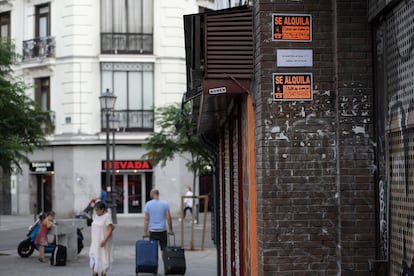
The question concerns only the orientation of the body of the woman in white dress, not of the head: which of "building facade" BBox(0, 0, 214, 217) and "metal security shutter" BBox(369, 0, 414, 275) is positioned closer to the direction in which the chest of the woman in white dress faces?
the metal security shutter

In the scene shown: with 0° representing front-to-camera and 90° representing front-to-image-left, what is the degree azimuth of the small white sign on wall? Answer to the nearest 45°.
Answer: approximately 0°

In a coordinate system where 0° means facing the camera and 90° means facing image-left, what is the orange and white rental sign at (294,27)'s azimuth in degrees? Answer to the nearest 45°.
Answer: approximately 0°

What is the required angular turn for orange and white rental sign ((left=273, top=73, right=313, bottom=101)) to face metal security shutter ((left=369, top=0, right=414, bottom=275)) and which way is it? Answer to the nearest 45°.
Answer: approximately 45° to its left

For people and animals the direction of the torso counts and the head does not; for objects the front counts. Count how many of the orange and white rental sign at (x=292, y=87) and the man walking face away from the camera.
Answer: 1

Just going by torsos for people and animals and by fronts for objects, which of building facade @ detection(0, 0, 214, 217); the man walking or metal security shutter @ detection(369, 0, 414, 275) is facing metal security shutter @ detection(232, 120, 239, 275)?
the building facade

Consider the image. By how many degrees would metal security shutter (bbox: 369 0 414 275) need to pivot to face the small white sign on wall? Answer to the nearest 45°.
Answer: approximately 90° to its right
